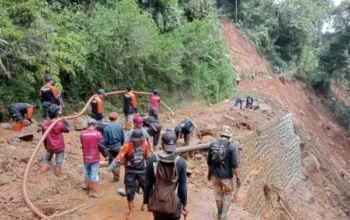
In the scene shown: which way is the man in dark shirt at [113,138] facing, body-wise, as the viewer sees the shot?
away from the camera

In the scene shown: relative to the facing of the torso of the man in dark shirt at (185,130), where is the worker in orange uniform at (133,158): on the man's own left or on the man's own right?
on the man's own left

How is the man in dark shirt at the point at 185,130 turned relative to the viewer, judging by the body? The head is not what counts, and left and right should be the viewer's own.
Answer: facing to the left of the viewer
